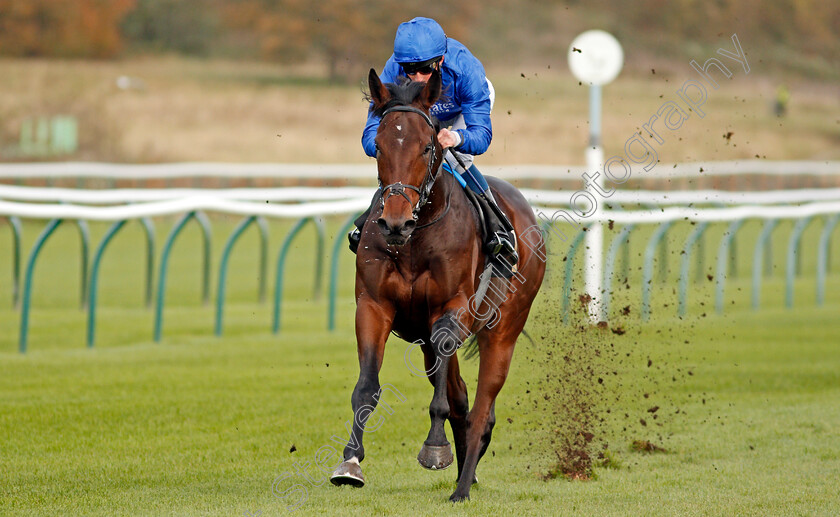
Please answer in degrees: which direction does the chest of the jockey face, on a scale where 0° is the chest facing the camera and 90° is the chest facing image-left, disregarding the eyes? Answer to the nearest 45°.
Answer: approximately 0°

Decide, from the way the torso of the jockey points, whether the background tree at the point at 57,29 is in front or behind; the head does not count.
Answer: behind

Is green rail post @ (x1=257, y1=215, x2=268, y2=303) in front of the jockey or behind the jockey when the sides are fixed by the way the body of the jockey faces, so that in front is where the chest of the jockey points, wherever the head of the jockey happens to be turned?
behind
